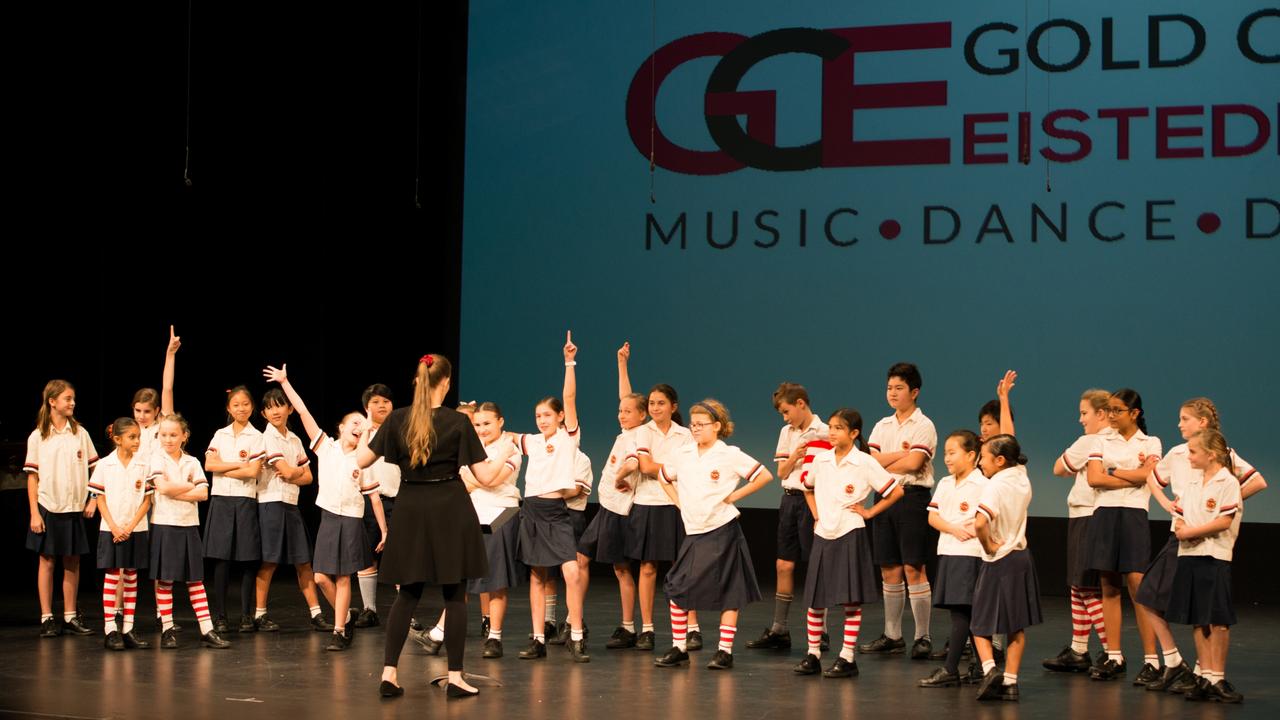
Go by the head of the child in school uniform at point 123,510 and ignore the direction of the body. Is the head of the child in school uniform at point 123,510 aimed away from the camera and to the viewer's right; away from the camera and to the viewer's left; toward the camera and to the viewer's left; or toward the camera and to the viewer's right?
toward the camera and to the viewer's right

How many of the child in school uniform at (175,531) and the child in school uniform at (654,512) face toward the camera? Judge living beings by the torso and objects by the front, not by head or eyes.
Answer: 2

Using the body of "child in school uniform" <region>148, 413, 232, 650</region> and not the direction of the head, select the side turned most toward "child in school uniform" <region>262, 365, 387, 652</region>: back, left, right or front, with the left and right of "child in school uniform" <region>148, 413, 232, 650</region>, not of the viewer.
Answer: left

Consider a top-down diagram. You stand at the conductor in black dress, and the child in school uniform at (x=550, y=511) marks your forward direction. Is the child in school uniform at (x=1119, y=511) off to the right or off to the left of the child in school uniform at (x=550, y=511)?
right

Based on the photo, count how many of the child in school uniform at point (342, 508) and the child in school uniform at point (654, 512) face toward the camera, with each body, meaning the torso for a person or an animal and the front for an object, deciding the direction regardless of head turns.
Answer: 2

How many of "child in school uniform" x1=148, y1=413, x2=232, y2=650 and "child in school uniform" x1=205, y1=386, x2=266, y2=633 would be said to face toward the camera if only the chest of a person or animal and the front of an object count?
2

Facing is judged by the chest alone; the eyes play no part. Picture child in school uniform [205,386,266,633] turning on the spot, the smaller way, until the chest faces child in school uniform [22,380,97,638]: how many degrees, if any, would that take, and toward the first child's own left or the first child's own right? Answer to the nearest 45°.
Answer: approximately 90° to the first child's own right

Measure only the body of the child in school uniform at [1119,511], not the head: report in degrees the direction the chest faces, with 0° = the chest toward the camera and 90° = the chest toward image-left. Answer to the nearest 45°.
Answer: approximately 45°

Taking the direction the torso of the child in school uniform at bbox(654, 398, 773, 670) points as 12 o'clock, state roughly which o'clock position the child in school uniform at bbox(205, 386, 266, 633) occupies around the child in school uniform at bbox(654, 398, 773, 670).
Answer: the child in school uniform at bbox(205, 386, 266, 633) is roughly at 2 o'clock from the child in school uniform at bbox(654, 398, 773, 670).

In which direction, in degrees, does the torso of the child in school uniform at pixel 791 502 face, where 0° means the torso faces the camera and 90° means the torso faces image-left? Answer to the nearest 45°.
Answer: approximately 45°

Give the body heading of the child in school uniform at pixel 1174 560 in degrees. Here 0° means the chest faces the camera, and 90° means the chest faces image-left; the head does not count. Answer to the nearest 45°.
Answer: approximately 45°
